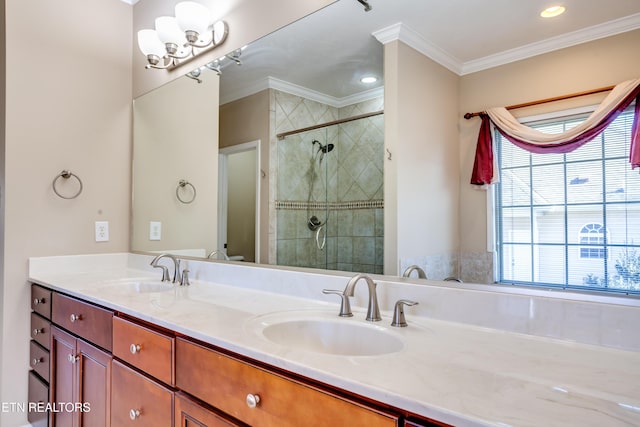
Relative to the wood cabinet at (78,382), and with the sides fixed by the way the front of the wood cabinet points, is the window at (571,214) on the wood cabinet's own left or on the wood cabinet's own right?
on the wood cabinet's own left

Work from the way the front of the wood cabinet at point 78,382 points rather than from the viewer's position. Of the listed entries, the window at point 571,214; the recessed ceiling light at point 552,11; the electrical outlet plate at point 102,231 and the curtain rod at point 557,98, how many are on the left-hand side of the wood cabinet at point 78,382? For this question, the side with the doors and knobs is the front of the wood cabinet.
3

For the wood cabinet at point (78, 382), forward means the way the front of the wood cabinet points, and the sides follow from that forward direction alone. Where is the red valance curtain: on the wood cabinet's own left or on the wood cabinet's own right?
on the wood cabinet's own left

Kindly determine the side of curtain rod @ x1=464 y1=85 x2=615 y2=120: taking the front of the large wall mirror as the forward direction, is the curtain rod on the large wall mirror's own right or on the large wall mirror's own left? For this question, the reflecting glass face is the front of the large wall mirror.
on the large wall mirror's own left
